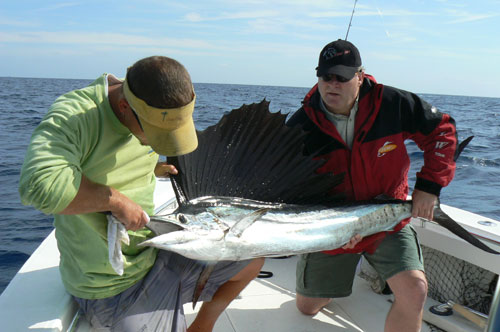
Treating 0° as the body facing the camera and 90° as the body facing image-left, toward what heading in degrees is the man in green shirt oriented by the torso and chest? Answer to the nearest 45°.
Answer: approximately 315°
